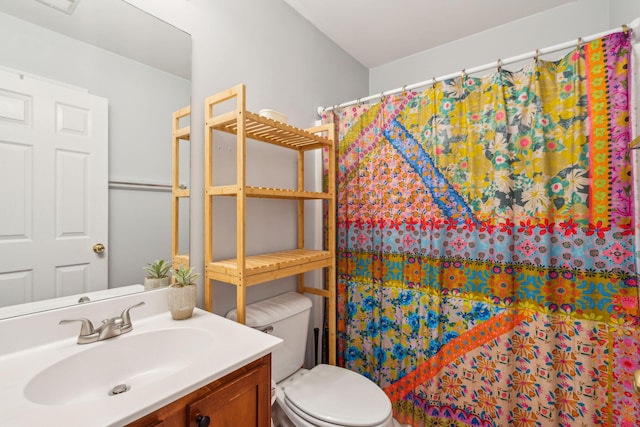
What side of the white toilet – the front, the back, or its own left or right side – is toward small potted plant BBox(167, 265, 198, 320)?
right

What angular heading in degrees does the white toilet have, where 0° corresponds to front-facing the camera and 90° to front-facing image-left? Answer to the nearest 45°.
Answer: approximately 315°

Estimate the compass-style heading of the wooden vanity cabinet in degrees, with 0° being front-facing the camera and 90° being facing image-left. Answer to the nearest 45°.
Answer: approximately 315°

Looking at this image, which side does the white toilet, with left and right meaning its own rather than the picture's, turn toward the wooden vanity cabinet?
right

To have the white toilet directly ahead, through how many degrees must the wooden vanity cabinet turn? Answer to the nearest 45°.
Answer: approximately 90° to its left

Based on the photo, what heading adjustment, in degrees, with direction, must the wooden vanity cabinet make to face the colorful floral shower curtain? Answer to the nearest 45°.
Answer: approximately 45° to its left
